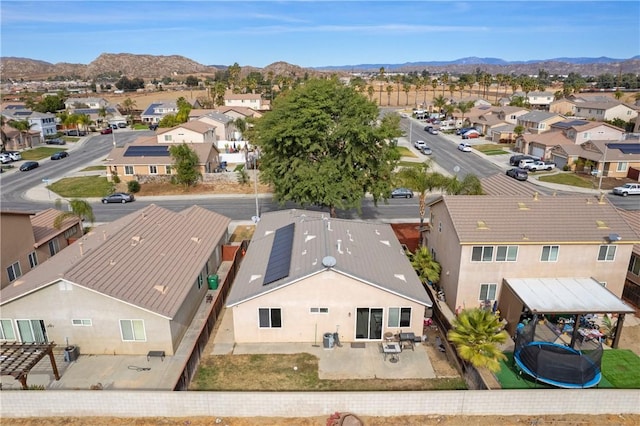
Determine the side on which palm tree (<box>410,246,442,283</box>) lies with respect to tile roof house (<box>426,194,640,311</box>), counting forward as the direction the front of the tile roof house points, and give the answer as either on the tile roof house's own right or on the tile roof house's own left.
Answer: on the tile roof house's own left

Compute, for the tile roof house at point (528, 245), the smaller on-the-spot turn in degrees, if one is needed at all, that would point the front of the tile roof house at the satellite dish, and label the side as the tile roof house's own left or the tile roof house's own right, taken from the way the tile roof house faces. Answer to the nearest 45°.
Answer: approximately 135° to the tile roof house's own left

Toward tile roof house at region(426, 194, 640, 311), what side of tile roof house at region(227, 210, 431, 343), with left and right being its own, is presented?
right

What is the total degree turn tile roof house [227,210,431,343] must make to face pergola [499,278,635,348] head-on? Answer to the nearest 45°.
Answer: approximately 90° to its right

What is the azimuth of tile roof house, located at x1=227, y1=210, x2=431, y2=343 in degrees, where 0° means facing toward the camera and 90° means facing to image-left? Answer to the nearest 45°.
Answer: approximately 180°

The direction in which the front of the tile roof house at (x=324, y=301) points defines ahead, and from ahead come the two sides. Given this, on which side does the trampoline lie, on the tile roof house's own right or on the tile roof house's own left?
on the tile roof house's own right

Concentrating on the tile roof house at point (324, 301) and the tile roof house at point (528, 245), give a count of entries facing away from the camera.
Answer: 2

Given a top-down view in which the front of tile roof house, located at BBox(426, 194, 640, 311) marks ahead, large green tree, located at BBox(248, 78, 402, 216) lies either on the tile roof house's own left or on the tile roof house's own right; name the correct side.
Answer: on the tile roof house's own left

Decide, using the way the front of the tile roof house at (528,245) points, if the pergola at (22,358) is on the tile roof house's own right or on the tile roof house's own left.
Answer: on the tile roof house's own left

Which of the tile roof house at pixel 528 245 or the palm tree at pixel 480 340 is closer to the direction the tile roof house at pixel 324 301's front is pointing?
the tile roof house

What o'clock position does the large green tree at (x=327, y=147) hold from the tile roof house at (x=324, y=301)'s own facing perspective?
The large green tree is roughly at 12 o'clock from the tile roof house.

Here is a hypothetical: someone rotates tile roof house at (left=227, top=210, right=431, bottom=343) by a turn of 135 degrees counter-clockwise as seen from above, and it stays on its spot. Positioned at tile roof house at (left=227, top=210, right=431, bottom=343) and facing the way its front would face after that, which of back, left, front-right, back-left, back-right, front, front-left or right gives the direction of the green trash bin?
right

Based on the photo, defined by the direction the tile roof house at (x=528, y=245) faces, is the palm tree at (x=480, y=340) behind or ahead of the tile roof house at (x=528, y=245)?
behind

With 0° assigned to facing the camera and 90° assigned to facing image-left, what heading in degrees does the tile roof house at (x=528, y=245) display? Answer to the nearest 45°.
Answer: approximately 180°

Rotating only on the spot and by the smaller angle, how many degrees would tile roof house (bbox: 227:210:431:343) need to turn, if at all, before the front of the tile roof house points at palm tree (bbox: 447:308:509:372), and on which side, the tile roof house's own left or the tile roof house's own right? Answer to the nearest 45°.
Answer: approximately 135° to the tile roof house's own right
